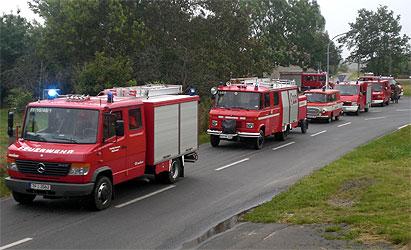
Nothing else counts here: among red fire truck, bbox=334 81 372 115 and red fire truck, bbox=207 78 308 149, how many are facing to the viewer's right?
0

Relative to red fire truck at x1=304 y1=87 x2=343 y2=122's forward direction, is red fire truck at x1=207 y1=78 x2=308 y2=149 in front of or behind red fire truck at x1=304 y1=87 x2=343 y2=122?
in front

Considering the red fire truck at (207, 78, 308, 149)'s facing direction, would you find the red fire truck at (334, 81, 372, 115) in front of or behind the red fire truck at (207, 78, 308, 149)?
behind

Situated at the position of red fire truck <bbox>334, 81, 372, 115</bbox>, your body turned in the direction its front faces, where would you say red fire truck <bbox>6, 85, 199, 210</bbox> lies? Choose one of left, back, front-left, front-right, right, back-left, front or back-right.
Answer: front-left

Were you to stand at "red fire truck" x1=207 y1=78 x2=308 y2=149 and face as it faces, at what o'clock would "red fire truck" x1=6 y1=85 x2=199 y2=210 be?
"red fire truck" x1=6 y1=85 x2=199 y2=210 is roughly at 11 o'clock from "red fire truck" x1=207 y1=78 x2=308 y2=149.

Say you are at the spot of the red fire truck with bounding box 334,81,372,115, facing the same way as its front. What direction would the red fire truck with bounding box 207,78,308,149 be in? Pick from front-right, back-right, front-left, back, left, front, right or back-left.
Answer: front-left

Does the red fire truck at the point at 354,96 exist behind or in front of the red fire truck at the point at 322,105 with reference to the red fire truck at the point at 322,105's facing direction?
behind

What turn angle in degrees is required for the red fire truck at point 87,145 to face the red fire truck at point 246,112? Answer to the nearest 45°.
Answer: approximately 180°

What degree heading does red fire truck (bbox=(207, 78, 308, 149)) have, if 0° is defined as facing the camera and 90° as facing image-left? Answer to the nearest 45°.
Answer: approximately 45°

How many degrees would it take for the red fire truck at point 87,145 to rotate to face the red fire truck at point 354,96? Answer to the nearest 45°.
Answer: approximately 180°
